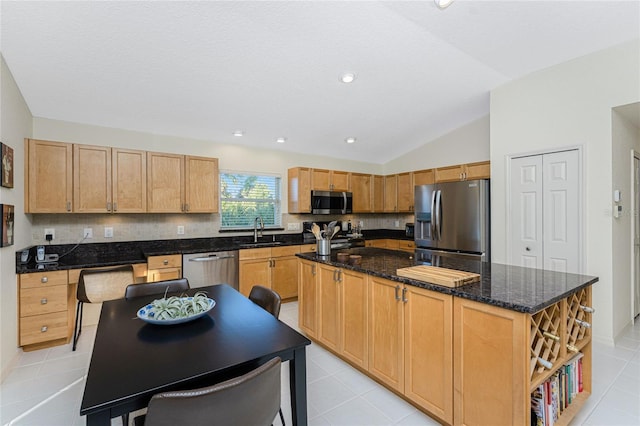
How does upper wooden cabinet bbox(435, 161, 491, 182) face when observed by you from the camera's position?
facing the viewer and to the left of the viewer

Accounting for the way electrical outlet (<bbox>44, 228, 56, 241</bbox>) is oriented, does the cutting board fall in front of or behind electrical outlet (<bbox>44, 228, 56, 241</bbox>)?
in front

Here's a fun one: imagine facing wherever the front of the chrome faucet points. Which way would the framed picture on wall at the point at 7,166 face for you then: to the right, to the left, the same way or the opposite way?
to the left

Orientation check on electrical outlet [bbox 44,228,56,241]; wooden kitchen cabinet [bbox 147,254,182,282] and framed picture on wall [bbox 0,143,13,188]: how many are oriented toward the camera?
2

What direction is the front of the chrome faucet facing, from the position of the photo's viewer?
facing the viewer and to the right of the viewer

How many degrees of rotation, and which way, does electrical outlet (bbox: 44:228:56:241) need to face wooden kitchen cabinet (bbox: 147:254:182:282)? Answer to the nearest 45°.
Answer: approximately 45° to its left

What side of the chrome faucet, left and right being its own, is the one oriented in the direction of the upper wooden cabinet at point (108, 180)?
right

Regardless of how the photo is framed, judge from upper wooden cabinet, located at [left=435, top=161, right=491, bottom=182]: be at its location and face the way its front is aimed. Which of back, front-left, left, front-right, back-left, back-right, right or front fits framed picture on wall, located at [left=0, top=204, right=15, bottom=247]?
front

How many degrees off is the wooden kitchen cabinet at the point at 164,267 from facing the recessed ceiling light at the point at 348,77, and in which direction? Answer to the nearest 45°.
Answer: approximately 45° to its left

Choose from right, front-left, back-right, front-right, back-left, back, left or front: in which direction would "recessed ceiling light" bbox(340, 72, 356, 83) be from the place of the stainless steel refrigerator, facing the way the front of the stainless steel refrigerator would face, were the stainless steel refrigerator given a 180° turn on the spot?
back

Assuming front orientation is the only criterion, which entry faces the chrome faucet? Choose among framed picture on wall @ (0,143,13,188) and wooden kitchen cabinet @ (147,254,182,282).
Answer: the framed picture on wall

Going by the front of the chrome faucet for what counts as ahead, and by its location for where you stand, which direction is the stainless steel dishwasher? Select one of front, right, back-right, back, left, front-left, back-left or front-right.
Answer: right
